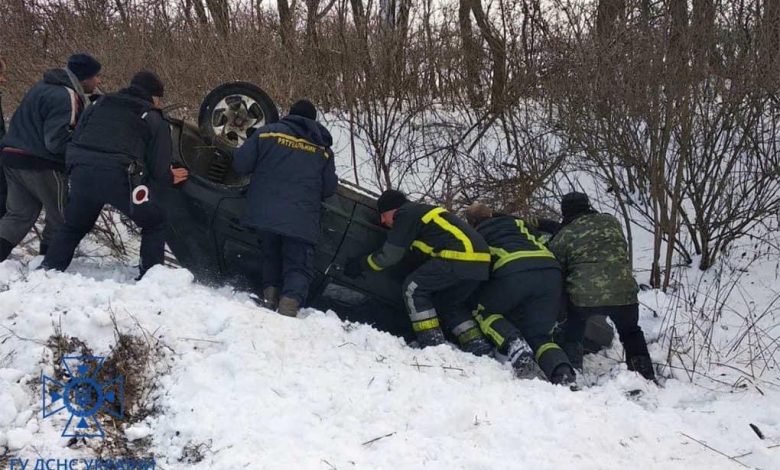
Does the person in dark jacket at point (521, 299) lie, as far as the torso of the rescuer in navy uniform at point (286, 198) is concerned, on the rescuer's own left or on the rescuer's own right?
on the rescuer's own right

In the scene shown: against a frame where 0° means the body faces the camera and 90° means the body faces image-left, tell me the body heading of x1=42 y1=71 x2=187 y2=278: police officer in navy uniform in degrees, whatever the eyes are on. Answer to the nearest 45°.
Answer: approximately 225°

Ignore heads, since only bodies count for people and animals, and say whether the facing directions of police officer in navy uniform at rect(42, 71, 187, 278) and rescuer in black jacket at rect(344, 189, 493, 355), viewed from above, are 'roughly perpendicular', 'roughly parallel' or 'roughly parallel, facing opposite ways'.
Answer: roughly perpendicular

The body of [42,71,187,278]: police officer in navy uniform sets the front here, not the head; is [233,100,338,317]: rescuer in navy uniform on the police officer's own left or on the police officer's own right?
on the police officer's own right

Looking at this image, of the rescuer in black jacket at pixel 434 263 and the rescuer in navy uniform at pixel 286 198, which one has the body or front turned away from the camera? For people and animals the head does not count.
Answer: the rescuer in navy uniform

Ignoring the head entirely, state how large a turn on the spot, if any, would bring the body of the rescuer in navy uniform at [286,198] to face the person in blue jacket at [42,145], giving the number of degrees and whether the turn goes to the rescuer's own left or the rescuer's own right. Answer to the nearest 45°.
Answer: approximately 90° to the rescuer's own left

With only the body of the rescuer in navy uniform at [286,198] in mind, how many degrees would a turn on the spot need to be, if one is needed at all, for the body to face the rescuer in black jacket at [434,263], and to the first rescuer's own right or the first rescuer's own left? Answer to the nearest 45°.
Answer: approximately 90° to the first rescuer's own right

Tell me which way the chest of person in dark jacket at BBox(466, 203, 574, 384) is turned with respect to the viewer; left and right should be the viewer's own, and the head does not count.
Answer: facing away from the viewer and to the left of the viewer

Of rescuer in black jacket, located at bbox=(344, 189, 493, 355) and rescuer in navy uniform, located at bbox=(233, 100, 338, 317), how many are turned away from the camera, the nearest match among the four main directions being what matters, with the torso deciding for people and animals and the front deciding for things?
1

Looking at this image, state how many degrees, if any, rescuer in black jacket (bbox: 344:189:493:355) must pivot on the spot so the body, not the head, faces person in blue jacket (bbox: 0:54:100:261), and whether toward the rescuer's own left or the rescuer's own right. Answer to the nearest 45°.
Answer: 0° — they already face them

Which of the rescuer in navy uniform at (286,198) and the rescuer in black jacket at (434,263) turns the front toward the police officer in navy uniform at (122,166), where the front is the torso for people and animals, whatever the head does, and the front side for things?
the rescuer in black jacket

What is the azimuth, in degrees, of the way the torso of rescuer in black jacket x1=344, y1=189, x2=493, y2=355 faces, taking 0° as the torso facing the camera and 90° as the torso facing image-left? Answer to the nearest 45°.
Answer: approximately 90°

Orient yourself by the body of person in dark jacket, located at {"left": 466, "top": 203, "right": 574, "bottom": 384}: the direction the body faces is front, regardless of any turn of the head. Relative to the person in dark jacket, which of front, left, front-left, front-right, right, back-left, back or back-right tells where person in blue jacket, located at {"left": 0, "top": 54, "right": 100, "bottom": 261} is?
front-left

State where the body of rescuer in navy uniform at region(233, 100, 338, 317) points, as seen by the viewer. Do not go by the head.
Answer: away from the camera
